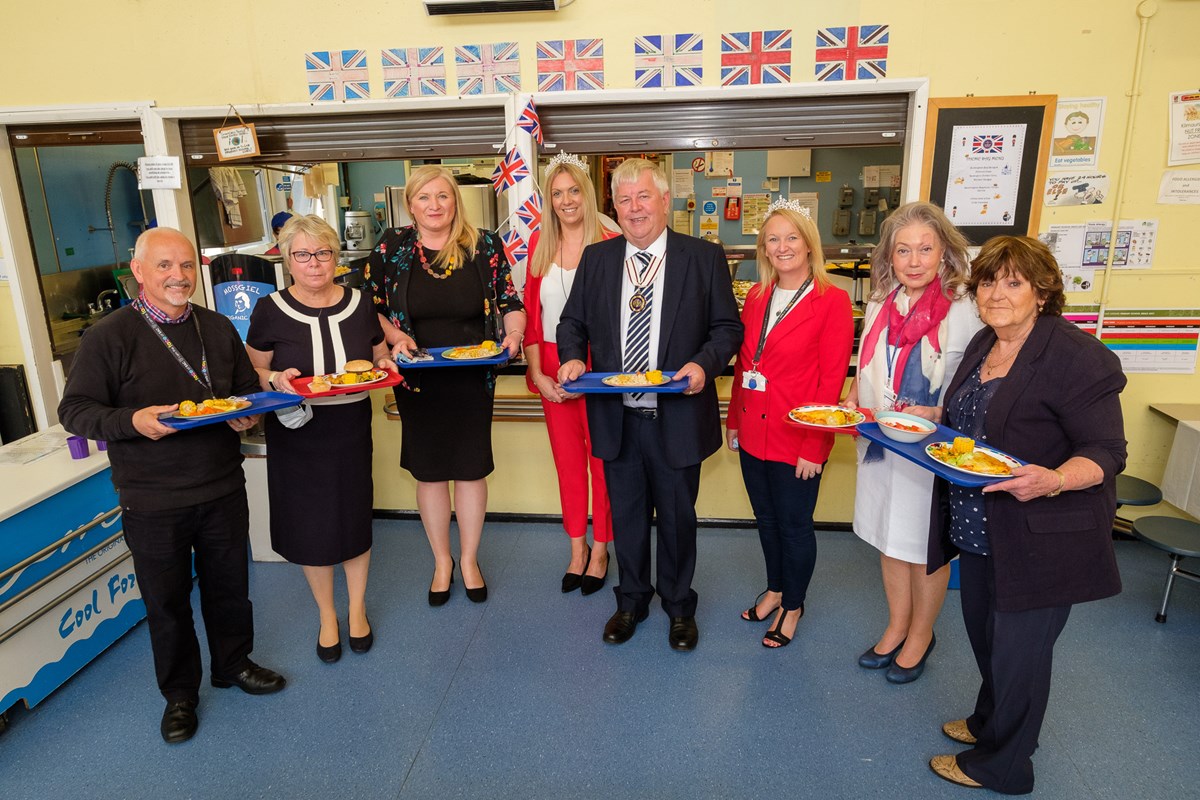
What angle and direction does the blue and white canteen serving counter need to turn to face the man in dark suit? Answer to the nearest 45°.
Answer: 0° — it already faces them

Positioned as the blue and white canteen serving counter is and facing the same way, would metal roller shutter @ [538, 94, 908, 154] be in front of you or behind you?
in front

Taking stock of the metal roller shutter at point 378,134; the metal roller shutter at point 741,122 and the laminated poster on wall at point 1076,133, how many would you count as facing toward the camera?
3

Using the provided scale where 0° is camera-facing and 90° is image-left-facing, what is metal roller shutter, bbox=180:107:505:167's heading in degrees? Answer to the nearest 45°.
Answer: approximately 0°

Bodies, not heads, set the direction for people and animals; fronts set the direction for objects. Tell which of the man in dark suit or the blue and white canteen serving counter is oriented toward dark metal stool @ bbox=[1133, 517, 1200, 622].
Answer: the blue and white canteen serving counter

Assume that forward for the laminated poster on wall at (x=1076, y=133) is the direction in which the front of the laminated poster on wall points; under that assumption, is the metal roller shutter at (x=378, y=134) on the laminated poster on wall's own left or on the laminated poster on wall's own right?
on the laminated poster on wall's own right
